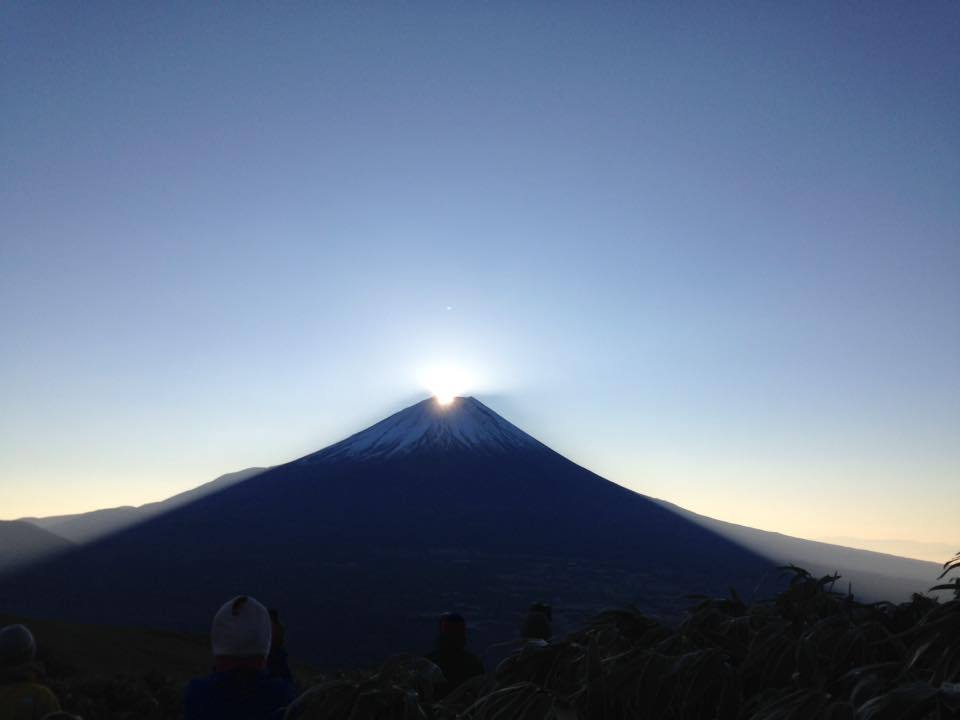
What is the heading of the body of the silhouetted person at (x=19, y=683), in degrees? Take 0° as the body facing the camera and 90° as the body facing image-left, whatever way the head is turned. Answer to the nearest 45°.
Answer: approximately 180°

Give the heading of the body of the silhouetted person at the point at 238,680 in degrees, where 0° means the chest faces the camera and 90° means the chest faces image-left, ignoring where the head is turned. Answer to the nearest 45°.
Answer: approximately 180°

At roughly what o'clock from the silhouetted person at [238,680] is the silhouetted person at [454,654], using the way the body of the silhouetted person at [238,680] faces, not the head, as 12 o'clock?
the silhouetted person at [454,654] is roughly at 1 o'clock from the silhouetted person at [238,680].

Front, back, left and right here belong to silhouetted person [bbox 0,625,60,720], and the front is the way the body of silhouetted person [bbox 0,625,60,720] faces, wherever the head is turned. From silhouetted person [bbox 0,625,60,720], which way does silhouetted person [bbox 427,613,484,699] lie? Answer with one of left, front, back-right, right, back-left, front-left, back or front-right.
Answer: right

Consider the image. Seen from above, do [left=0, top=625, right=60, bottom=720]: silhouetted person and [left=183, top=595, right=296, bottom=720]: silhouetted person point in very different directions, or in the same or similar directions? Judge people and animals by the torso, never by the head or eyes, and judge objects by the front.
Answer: same or similar directions

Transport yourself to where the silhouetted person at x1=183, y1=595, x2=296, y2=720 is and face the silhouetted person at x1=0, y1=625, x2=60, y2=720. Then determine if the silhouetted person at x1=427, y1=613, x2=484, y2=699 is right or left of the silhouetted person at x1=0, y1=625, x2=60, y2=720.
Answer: right

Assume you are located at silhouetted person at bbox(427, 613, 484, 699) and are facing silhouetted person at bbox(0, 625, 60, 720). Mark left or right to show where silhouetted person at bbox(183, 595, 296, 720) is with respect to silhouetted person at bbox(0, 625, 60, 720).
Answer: left

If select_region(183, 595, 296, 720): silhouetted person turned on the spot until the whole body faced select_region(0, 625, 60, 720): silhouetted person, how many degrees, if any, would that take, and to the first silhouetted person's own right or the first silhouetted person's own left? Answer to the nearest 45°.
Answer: approximately 45° to the first silhouetted person's own left

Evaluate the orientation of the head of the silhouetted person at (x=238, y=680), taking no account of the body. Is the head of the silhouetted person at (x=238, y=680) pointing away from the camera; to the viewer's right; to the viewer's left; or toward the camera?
away from the camera

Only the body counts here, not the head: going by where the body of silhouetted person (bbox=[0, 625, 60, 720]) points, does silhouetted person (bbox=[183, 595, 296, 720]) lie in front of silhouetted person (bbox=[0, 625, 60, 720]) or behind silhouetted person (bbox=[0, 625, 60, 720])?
behind

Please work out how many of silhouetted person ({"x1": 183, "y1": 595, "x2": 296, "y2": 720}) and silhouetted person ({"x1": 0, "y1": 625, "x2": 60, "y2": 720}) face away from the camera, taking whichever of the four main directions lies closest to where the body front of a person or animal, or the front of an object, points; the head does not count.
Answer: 2
